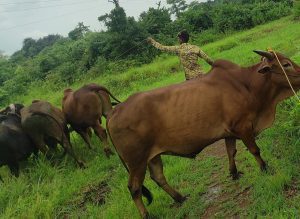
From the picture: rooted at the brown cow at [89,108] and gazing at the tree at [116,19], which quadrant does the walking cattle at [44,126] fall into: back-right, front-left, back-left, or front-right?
back-left

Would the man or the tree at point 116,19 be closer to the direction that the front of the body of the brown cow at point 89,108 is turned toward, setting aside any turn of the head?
the tree

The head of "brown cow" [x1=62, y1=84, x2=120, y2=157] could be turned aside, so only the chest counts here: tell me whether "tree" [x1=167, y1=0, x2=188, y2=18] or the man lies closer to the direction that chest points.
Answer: the tree

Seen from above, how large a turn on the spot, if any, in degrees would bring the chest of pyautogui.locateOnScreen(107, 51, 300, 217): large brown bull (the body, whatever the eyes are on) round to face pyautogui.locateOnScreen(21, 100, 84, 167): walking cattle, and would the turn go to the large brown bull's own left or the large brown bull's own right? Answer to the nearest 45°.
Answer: approximately 135° to the large brown bull's own left

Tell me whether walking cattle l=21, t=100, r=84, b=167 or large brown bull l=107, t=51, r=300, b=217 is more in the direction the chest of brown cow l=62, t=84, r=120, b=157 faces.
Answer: the walking cattle

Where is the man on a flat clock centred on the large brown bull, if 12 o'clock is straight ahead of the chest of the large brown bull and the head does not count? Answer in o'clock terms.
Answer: The man is roughly at 9 o'clock from the large brown bull.

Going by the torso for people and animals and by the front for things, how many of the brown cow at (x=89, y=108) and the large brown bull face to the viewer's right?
1

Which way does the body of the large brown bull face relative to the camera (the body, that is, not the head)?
to the viewer's right

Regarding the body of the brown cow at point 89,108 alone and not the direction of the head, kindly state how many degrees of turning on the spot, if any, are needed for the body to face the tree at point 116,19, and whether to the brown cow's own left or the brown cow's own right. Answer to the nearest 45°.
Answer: approximately 45° to the brown cow's own right

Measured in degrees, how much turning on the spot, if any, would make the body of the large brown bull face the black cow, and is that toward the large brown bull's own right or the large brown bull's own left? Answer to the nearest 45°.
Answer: approximately 135° to the large brown bull's own left

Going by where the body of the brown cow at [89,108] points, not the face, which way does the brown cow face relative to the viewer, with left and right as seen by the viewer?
facing away from the viewer and to the left of the viewer

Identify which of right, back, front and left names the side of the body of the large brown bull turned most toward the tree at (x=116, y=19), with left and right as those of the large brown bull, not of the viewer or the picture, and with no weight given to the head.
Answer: left

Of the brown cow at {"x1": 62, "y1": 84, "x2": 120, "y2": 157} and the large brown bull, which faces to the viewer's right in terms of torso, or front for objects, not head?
the large brown bull

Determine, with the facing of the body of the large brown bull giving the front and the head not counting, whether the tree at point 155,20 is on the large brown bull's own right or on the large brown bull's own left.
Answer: on the large brown bull's own left
